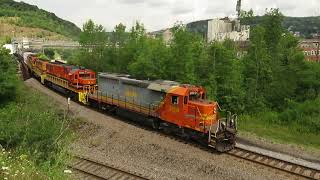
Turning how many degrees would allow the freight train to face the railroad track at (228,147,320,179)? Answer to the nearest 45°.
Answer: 0° — it already faces it

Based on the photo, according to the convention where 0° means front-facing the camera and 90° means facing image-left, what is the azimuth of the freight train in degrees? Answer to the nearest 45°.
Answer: approximately 315°

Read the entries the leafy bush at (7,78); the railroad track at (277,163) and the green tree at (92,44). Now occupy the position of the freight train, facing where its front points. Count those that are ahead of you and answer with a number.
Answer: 1

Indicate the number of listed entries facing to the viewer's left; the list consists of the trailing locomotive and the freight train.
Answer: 0

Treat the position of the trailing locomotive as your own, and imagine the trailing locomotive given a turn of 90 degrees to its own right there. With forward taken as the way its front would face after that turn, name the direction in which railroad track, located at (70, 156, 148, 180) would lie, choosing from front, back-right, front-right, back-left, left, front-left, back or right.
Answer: front-left

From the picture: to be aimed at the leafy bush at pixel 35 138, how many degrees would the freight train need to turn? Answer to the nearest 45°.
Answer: approximately 90° to its right

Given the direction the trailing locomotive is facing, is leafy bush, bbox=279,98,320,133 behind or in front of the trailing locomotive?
in front

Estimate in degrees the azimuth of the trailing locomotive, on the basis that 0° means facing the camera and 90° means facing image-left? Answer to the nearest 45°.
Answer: approximately 315°

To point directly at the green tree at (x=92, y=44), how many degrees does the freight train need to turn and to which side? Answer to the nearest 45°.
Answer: approximately 135° to its left

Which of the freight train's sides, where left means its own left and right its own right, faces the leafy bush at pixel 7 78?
back

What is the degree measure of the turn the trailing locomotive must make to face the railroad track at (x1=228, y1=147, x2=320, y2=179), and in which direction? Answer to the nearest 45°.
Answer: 0° — it already faces it
